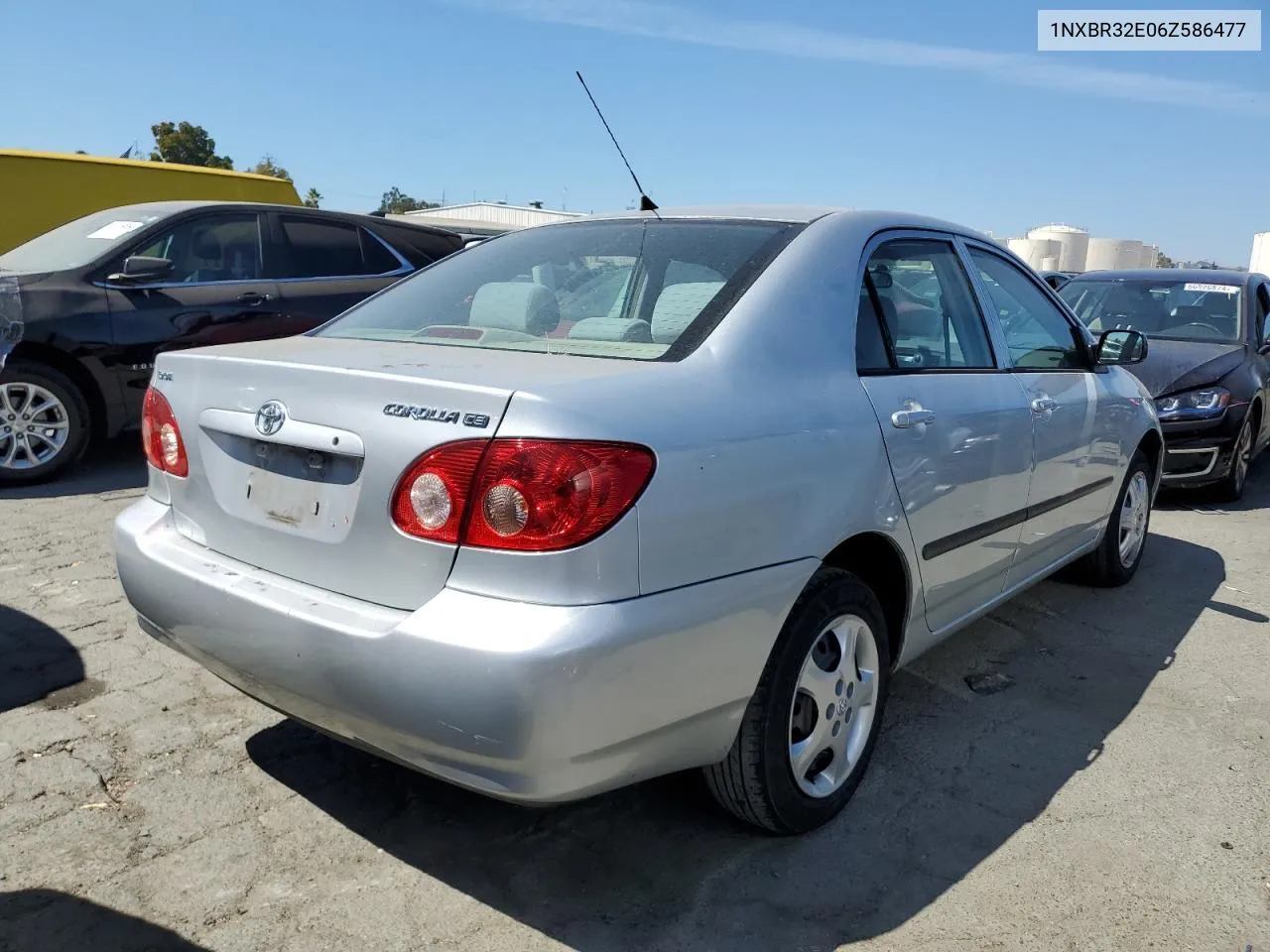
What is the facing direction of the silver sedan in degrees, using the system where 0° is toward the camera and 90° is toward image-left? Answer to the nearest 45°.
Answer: approximately 225°

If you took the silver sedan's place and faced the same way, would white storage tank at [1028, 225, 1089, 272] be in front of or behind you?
in front

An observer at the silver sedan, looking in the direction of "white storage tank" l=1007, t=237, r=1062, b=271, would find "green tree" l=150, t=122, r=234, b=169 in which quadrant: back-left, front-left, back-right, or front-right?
front-left

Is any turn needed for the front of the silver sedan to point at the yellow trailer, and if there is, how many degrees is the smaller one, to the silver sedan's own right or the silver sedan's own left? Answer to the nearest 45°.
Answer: approximately 90° to the silver sedan's own left

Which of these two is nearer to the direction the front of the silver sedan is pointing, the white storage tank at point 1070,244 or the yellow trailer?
the white storage tank

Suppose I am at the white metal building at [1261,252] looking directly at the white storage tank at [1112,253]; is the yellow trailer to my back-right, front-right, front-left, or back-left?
front-left

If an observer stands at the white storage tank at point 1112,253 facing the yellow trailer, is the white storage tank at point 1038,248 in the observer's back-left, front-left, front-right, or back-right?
front-right

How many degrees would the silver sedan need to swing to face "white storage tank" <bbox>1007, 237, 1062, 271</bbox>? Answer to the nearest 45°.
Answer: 0° — it already faces it

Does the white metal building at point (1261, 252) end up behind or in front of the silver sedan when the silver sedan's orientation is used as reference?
in front

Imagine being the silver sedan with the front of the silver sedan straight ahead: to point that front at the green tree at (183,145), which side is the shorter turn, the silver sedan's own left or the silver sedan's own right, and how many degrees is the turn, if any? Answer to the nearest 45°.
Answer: approximately 90° to the silver sedan's own left

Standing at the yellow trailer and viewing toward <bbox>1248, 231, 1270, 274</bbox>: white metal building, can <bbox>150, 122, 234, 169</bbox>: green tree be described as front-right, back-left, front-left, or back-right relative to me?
front-left

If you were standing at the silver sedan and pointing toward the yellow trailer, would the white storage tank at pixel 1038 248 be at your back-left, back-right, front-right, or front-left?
front-right

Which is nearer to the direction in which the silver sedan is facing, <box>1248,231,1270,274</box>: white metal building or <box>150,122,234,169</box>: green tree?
the white metal building

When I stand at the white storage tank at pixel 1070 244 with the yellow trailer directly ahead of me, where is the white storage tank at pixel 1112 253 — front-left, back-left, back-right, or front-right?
back-left
